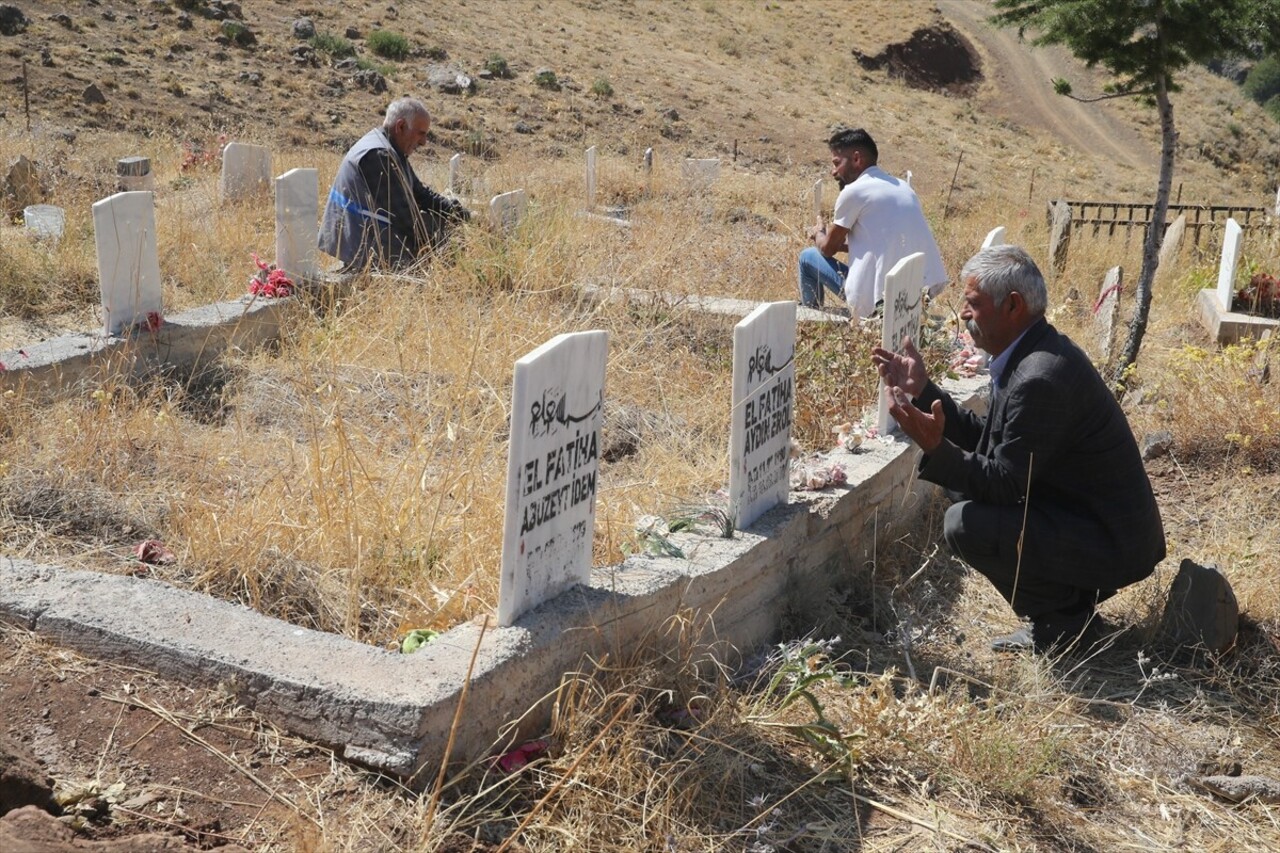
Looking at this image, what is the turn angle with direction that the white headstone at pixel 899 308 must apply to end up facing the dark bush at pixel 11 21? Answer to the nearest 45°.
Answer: approximately 180°

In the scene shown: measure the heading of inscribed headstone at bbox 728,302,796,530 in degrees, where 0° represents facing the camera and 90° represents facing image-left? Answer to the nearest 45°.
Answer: approximately 315°

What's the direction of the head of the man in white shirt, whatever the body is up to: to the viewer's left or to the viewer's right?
to the viewer's left

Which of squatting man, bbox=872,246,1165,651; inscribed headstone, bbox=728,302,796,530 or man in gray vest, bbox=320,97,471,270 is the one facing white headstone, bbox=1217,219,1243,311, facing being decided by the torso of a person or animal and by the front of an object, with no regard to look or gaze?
the man in gray vest

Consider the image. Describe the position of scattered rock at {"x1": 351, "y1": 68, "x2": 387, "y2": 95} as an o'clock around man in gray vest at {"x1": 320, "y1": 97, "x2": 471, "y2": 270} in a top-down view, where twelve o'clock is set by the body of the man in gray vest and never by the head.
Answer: The scattered rock is roughly at 9 o'clock from the man in gray vest.

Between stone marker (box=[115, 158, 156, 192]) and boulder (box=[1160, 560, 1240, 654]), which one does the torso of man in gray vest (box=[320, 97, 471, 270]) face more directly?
the boulder

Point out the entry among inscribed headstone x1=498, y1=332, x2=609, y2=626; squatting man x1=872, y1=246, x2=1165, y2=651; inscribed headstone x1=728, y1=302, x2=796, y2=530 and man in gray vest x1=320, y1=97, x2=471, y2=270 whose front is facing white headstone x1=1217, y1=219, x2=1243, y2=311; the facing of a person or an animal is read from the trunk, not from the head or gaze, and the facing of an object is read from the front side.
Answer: the man in gray vest

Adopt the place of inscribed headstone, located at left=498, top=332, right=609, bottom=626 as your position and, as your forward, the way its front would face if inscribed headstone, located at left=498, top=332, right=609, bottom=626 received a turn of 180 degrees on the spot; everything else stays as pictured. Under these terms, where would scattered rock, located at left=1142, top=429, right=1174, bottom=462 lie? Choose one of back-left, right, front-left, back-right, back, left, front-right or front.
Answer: right

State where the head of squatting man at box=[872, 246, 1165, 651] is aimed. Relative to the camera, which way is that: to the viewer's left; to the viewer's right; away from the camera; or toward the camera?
to the viewer's left

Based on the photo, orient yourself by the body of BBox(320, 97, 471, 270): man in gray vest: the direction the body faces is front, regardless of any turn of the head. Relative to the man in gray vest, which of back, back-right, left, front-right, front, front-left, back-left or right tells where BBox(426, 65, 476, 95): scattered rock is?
left

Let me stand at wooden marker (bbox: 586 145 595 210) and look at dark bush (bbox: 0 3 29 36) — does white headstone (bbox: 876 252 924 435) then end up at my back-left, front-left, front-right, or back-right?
back-left

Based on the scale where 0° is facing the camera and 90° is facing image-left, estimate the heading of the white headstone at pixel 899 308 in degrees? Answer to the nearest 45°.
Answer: approximately 315°

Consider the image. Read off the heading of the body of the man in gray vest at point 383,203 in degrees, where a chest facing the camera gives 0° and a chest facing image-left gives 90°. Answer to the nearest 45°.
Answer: approximately 270°

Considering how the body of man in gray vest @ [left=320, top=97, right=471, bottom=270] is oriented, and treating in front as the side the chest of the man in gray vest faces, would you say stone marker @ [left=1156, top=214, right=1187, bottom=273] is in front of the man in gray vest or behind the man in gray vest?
in front

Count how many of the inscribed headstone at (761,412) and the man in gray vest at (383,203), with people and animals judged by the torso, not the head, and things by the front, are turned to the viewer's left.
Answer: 0

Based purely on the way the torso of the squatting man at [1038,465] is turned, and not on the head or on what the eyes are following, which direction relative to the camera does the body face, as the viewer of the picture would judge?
to the viewer's left

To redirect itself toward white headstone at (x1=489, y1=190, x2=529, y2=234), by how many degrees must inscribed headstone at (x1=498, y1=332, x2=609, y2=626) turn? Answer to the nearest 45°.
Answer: approximately 135° to its left
